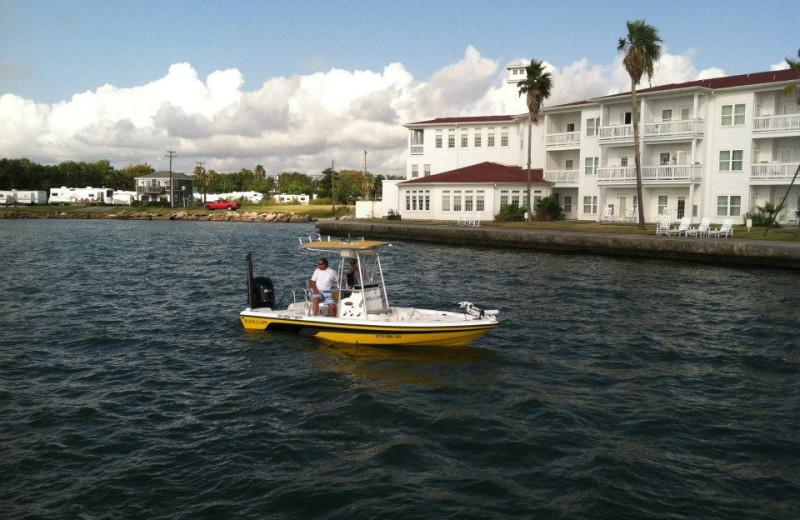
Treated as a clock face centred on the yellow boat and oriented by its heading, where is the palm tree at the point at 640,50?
The palm tree is roughly at 10 o'clock from the yellow boat.

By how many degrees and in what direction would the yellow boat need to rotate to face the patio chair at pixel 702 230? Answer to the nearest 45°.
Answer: approximately 45° to its left

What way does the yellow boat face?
to the viewer's right

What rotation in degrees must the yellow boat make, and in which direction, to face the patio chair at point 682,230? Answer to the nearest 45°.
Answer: approximately 45° to its left

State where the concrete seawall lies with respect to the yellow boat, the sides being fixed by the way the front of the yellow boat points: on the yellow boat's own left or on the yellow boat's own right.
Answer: on the yellow boat's own left

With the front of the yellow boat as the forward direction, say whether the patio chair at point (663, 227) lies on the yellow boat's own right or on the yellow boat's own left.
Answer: on the yellow boat's own left

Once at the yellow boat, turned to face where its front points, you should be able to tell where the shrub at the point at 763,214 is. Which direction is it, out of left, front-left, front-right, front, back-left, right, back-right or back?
front-left
